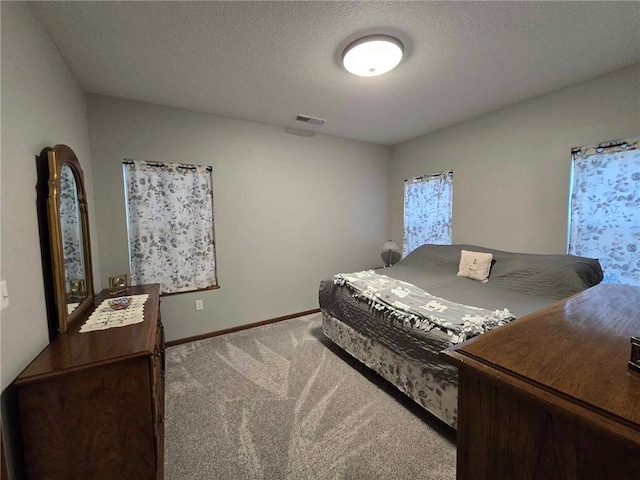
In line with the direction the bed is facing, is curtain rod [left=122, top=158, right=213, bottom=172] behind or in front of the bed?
in front

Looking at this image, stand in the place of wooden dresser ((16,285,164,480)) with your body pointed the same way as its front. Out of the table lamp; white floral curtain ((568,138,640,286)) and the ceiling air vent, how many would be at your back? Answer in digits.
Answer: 0

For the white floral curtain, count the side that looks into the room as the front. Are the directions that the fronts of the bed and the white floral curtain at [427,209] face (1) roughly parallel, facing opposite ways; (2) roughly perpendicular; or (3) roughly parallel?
roughly parallel

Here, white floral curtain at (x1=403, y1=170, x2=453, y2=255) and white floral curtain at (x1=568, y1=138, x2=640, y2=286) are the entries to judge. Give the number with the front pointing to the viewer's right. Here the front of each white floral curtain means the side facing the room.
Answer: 0

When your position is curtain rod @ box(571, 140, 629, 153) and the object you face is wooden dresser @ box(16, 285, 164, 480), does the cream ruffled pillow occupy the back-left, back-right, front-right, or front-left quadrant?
front-right

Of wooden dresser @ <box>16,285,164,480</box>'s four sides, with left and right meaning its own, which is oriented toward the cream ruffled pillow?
front

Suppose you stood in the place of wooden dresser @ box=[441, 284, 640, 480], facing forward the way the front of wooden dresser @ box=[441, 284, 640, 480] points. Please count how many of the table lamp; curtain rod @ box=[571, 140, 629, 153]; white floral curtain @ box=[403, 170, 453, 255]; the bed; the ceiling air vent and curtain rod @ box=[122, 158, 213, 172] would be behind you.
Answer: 0

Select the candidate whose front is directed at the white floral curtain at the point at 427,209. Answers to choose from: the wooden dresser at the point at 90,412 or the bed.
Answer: the wooden dresser

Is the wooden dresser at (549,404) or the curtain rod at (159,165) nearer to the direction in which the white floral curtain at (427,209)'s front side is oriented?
the curtain rod

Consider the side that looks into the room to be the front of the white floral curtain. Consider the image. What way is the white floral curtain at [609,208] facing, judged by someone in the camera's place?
facing the viewer and to the left of the viewer

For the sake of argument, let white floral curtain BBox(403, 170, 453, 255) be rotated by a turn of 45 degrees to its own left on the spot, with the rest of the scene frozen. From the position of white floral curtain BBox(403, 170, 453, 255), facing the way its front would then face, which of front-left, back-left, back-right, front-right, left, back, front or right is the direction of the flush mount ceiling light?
front

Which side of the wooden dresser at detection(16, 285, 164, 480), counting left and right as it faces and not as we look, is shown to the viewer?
right

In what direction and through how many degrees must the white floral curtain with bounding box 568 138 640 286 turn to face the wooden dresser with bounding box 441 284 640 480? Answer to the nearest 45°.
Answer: approximately 45° to its left

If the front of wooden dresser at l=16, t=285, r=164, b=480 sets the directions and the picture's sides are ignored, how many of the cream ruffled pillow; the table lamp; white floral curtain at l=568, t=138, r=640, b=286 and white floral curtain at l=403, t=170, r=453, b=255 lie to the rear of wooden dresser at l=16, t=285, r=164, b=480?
0

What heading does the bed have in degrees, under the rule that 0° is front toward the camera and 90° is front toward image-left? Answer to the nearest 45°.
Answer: approximately 45°

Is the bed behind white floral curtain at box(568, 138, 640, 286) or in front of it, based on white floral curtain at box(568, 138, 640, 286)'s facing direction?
in front

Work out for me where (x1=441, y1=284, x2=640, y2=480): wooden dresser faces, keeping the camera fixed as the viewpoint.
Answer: facing away from the viewer and to the left of the viewer

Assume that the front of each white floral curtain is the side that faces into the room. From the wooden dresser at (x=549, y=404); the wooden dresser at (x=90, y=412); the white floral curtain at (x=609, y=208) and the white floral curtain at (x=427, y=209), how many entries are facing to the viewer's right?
1
